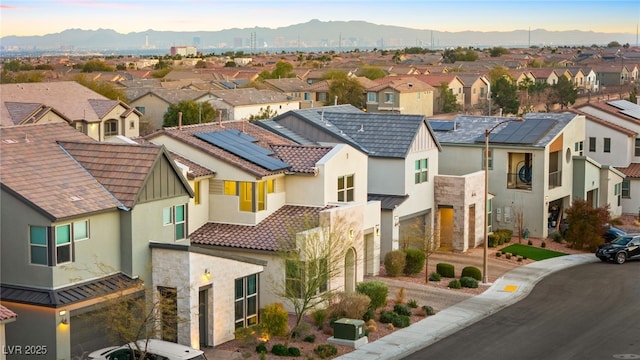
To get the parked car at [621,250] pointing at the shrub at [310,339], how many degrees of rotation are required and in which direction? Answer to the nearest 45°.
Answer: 0° — it already faces it

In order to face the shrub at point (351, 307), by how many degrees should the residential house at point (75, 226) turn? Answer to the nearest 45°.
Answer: approximately 45° to its left

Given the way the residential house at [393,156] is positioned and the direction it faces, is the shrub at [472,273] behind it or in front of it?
in front

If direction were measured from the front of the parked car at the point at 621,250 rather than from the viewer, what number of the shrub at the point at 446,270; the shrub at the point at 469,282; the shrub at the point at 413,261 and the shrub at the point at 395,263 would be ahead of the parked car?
4

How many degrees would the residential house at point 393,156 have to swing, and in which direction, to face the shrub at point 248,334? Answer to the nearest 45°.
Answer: approximately 45° to its right

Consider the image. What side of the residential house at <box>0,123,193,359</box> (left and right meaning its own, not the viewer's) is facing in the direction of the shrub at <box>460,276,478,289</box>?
left

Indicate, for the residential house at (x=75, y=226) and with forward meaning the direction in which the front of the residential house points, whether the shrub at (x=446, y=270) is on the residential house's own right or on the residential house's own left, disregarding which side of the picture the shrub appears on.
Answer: on the residential house's own left

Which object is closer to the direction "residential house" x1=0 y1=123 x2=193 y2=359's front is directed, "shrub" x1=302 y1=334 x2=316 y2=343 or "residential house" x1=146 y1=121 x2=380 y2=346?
the shrub

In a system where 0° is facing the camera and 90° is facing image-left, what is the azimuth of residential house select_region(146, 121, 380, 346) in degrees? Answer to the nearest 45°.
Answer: approximately 315°
